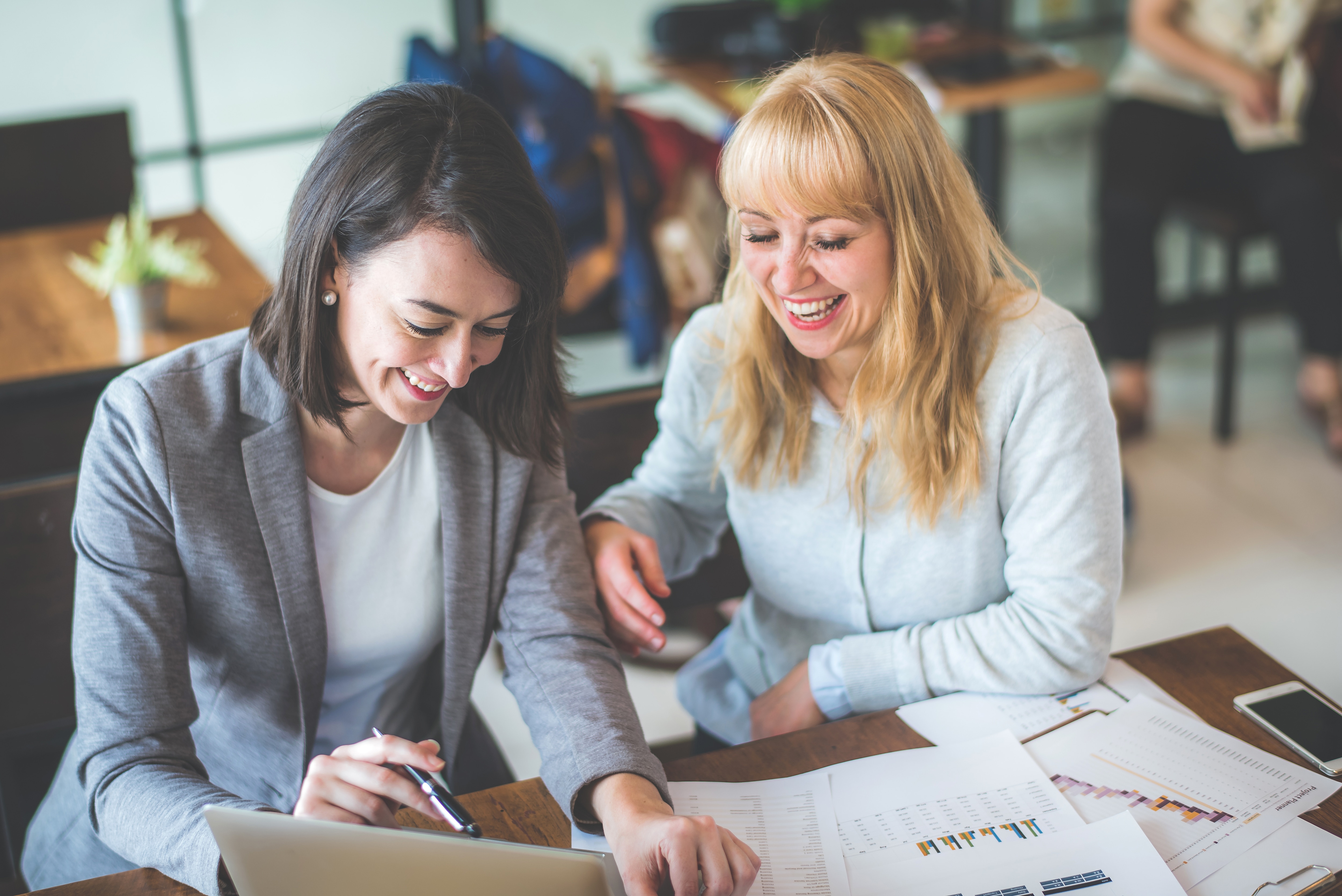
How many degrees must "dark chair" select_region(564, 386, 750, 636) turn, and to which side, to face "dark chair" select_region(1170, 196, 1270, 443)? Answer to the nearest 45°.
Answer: approximately 90° to its left

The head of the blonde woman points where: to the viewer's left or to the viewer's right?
to the viewer's left

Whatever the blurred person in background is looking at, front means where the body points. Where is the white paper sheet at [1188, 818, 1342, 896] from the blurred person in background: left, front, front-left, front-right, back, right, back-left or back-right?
front

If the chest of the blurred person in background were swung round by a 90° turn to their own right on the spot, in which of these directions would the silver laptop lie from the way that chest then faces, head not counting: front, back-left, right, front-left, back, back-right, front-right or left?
left

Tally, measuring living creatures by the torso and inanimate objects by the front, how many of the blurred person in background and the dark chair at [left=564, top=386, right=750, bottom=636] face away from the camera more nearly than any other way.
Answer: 0

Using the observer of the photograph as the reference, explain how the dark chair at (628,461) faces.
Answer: facing the viewer and to the right of the viewer

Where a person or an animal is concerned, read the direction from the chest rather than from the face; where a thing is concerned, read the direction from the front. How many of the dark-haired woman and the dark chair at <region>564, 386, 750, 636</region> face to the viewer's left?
0

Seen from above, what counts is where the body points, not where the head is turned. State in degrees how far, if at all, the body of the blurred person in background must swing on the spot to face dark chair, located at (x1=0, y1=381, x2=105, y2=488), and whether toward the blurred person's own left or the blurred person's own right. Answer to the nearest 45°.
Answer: approximately 45° to the blurred person's own right

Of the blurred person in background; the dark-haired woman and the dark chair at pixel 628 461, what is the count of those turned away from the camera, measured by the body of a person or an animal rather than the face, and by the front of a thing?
0

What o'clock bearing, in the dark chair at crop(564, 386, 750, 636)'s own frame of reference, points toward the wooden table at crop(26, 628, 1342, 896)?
The wooden table is roughly at 1 o'clock from the dark chair.

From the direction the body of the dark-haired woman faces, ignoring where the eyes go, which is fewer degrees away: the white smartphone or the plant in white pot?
the white smartphone

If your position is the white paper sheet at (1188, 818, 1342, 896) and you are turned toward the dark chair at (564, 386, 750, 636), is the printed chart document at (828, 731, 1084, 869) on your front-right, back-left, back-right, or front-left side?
front-left

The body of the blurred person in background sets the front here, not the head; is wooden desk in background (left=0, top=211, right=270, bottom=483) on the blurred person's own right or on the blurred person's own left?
on the blurred person's own right

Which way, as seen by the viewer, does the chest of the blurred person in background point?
toward the camera

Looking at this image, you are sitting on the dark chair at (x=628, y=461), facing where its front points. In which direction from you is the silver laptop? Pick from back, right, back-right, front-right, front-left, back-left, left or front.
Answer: front-right

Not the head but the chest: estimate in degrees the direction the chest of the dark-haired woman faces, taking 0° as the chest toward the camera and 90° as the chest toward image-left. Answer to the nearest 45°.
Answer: approximately 315°
